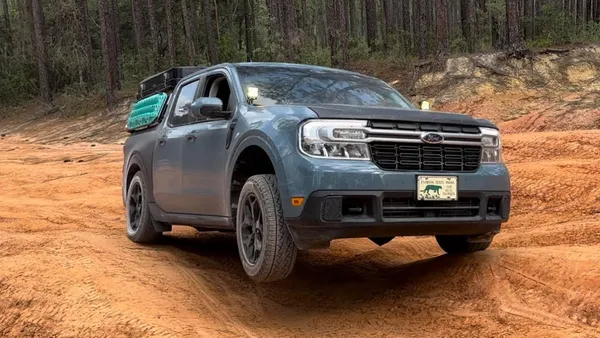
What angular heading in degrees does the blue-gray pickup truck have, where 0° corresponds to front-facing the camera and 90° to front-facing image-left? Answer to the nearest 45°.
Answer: approximately 315°
